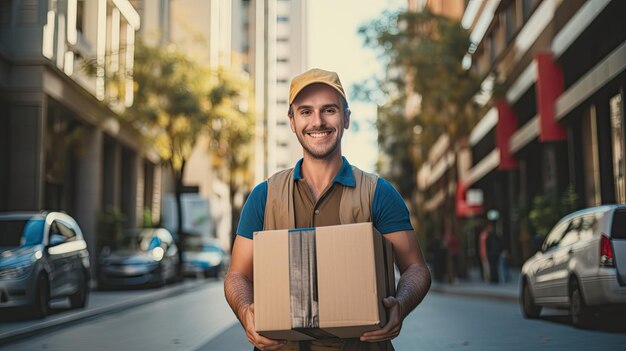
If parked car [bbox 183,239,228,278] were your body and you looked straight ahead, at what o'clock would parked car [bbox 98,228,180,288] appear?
parked car [bbox 98,228,180,288] is roughly at 11 o'clock from parked car [bbox 183,239,228,278].

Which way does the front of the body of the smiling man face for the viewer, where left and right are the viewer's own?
facing the viewer

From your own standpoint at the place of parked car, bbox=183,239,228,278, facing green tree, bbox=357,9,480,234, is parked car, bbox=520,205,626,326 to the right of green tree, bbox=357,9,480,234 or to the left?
right

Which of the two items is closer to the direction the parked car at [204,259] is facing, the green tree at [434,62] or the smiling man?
the smiling man

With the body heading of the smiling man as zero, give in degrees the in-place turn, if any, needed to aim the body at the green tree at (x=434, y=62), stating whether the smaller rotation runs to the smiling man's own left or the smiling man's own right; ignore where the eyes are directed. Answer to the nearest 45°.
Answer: approximately 180°

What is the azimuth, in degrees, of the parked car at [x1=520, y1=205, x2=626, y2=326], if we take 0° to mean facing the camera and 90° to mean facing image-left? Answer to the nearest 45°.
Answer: approximately 135°

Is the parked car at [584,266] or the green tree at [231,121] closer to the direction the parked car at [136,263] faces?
the parked car

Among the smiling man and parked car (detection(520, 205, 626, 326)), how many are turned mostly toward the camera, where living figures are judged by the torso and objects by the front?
1

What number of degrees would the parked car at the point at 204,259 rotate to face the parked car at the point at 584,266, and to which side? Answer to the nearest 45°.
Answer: approximately 45° to its left

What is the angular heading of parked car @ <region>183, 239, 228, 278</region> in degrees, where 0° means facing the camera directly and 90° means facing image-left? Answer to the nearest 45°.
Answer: approximately 45°

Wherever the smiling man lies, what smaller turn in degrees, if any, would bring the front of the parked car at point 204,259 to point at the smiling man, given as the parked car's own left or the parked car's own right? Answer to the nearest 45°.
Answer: approximately 45° to the parked car's own left

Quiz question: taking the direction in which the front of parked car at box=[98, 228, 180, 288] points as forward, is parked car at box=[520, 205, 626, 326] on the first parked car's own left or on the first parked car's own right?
on the first parked car's own left
